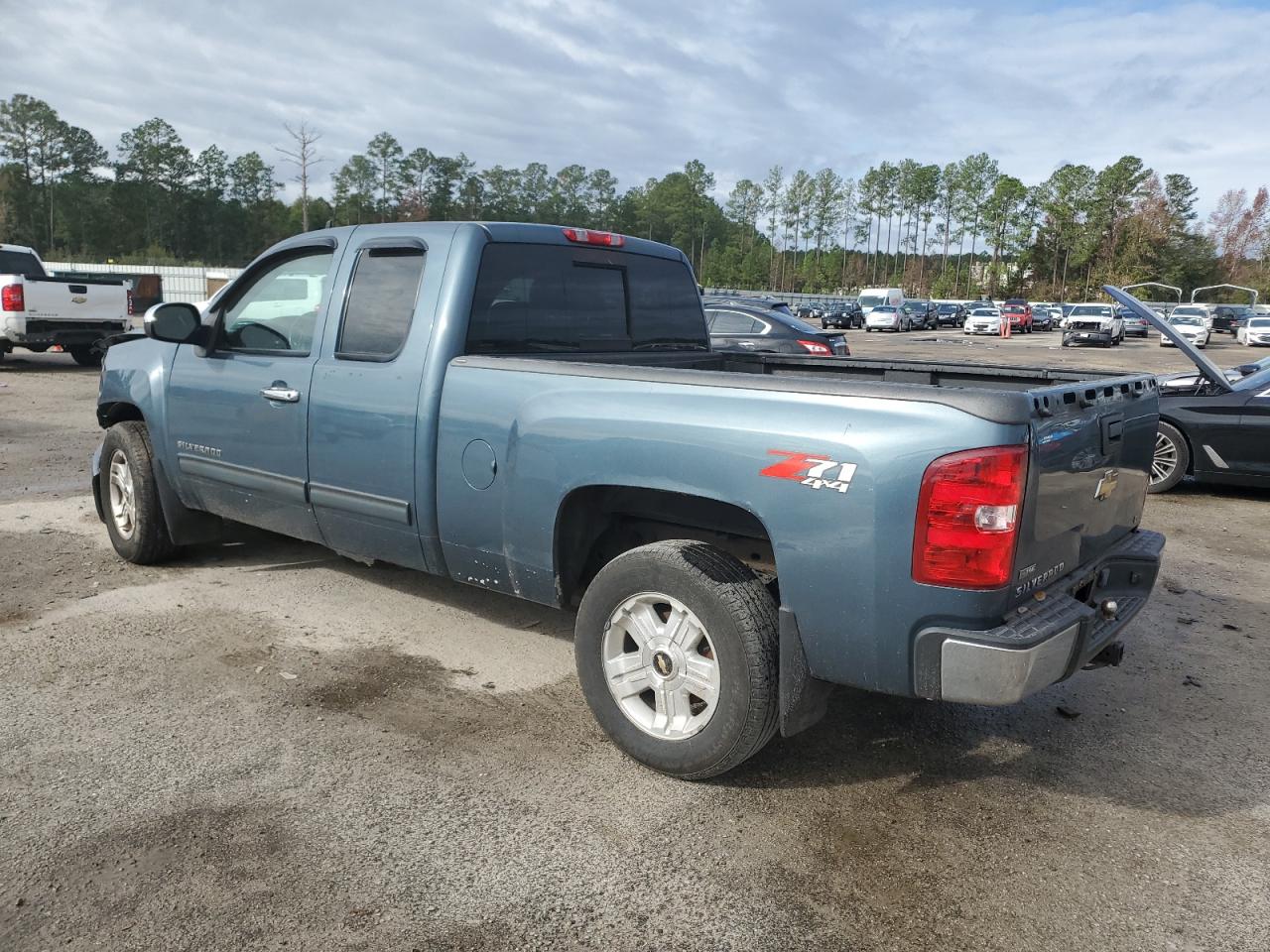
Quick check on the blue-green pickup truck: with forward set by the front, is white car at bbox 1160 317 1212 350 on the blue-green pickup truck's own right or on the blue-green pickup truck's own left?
on the blue-green pickup truck's own right

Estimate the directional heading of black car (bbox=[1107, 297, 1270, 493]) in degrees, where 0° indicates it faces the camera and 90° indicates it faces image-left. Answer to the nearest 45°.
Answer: approximately 90°

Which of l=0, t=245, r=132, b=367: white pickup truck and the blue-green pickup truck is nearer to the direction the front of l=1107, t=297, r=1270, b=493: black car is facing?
the white pickup truck

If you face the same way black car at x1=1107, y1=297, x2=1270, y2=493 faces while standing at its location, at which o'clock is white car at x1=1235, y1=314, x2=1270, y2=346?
The white car is roughly at 3 o'clock from the black car.

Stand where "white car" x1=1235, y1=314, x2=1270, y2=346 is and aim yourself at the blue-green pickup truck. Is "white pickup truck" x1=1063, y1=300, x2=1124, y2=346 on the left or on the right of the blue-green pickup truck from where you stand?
right

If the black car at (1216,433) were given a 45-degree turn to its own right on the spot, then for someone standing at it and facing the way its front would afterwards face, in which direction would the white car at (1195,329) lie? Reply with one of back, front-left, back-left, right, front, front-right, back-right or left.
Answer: front-right

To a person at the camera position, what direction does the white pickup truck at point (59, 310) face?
facing away from the viewer and to the left of the viewer

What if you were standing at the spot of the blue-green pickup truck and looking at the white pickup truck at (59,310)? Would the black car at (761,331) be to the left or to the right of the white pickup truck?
right

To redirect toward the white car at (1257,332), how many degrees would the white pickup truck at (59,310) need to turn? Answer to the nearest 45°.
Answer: approximately 135° to its right

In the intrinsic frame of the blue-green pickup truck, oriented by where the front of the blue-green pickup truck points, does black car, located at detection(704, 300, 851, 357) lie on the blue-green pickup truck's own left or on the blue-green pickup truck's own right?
on the blue-green pickup truck's own right

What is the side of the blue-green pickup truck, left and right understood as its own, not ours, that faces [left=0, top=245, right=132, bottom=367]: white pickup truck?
front

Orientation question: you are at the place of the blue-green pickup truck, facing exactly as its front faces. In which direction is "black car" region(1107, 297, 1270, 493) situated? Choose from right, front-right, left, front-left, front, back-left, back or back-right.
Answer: right
